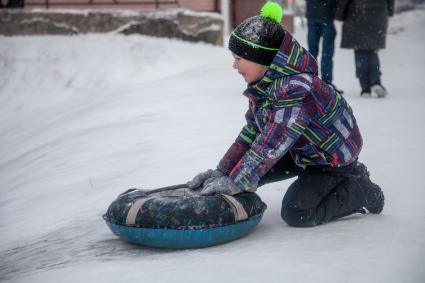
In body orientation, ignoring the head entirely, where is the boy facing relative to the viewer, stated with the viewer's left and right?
facing to the left of the viewer
